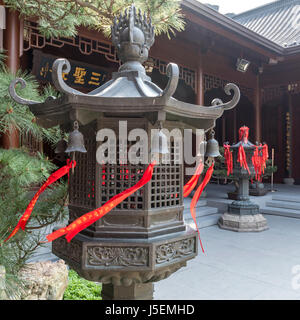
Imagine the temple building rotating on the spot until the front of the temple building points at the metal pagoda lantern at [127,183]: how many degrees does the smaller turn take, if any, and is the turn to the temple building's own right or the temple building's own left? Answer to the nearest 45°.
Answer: approximately 45° to the temple building's own right

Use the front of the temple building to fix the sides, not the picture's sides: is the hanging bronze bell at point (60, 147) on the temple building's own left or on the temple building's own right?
on the temple building's own right

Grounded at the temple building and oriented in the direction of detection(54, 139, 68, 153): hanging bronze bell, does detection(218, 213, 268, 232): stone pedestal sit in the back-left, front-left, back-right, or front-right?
front-left

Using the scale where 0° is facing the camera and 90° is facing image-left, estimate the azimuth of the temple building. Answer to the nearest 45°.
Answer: approximately 315°
